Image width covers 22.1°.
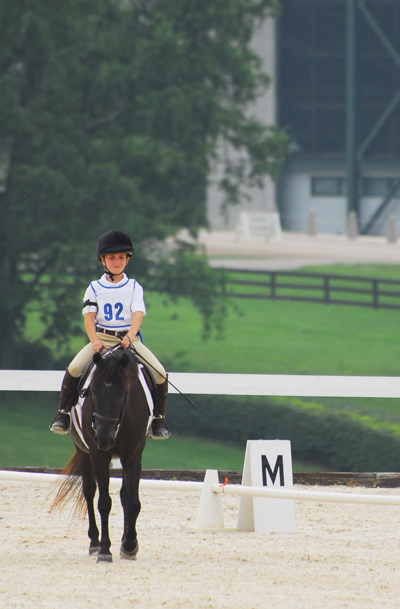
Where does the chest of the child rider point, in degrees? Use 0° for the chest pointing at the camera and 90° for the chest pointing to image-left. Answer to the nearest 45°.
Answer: approximately 0°

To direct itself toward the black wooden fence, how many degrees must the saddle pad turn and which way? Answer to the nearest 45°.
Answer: approximately 180°

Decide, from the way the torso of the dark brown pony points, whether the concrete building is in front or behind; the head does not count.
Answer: behind

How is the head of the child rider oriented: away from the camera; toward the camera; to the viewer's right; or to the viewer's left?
toward the camera

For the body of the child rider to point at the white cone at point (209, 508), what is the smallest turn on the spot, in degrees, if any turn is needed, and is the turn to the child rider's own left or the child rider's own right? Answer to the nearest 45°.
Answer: approximately 135° to the child rider's own left

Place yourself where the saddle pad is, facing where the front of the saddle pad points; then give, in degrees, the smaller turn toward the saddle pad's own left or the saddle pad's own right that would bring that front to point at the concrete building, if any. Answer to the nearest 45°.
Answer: approximately 180°

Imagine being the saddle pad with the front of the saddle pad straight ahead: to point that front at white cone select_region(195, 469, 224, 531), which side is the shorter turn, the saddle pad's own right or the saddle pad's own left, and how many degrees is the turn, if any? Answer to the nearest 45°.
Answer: approximately 135° to the saddle pad's own left

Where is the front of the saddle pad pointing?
toward the camera

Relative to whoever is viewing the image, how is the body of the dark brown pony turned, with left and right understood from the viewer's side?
facing the viewer
